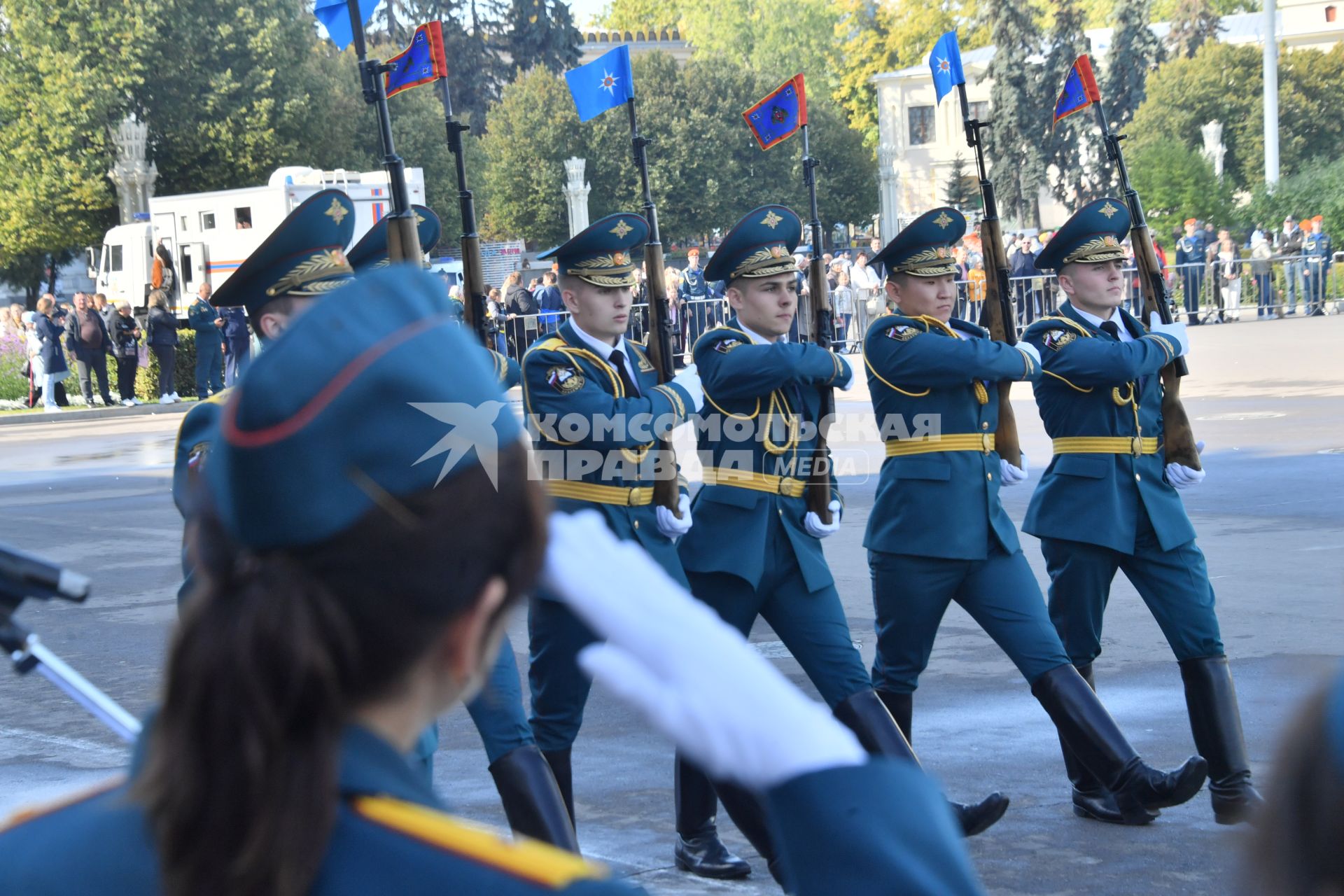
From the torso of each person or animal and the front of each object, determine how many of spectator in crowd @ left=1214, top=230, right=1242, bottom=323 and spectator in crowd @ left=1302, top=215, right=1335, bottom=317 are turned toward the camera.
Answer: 2

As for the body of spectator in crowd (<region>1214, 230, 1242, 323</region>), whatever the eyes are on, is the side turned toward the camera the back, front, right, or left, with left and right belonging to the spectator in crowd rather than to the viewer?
front

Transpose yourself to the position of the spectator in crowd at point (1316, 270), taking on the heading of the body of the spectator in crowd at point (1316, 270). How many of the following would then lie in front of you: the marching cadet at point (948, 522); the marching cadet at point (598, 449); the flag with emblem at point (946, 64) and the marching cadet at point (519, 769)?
4

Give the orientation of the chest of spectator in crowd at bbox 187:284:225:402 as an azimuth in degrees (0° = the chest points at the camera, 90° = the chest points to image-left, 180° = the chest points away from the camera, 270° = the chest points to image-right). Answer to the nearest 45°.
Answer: approximately 315°

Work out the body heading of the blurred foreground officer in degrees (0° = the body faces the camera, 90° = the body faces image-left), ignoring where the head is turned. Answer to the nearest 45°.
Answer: approximately 225°

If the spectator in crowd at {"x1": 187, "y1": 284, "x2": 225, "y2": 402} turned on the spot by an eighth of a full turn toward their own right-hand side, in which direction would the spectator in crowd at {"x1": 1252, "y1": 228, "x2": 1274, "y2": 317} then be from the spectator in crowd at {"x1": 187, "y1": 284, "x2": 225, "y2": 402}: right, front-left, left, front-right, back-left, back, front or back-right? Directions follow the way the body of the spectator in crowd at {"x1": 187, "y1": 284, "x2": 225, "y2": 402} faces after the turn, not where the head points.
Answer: left

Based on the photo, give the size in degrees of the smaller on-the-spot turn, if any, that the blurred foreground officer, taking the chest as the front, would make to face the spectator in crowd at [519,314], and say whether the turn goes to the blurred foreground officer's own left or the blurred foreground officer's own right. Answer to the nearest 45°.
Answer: approximately 45° to the blurred foreground officer's own left

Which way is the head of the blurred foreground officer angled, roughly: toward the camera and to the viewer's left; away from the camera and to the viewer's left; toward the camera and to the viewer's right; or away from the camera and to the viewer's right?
away from the camera and to the viewer's right

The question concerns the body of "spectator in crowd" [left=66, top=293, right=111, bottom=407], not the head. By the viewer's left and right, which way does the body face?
facing the viewer and to the right of the viewer

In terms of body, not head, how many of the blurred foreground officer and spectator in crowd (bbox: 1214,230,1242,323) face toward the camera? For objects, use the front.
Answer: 1
